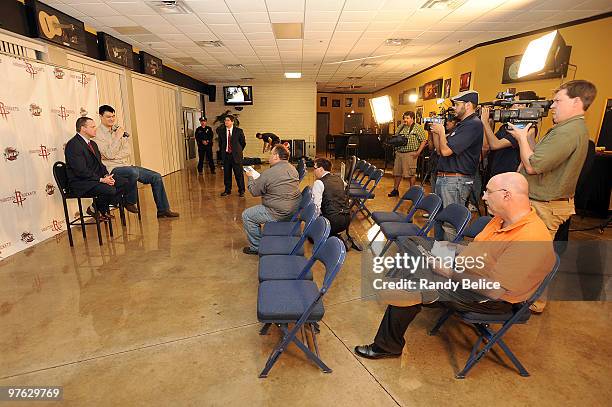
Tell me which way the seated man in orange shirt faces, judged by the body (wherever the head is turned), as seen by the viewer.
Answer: to the viewer's left

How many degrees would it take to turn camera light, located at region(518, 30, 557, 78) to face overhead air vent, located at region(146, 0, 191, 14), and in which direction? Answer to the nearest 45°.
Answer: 0° — it already faces it

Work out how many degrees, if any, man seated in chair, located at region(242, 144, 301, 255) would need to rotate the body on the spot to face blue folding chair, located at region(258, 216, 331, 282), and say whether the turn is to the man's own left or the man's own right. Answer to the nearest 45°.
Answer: approximately 135° to the man's own left

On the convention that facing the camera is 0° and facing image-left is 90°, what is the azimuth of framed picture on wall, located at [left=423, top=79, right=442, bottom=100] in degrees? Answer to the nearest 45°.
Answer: approximately 45°

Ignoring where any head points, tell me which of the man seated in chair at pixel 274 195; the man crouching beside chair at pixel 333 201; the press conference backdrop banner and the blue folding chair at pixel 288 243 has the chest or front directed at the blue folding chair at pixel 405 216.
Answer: the press conference backdrop banner

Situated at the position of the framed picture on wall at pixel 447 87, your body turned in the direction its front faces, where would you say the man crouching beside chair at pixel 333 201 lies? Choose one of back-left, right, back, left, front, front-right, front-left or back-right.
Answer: front-left

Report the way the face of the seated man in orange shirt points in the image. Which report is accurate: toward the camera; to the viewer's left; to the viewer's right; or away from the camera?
to the viewer's left

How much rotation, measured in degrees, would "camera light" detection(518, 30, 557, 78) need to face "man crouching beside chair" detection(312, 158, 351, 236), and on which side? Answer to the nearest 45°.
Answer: approximately 45° to its left

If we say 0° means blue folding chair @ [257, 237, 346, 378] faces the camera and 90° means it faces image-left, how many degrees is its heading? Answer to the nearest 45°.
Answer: approximately 90°

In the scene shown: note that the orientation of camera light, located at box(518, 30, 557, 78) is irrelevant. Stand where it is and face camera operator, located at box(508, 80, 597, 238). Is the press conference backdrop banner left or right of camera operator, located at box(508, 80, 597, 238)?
right

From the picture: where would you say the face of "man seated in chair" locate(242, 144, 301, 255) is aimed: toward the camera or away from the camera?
away from the camera

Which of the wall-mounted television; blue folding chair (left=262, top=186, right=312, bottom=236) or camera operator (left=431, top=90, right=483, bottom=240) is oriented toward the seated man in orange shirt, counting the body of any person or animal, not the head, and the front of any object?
the wall-mounted television
